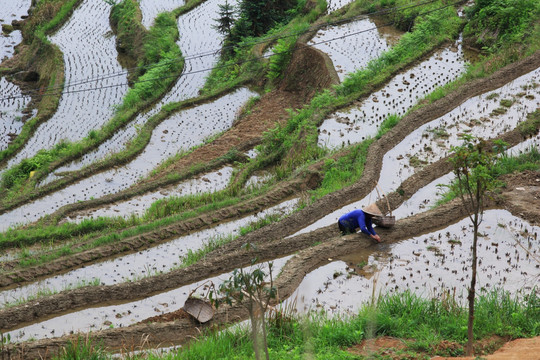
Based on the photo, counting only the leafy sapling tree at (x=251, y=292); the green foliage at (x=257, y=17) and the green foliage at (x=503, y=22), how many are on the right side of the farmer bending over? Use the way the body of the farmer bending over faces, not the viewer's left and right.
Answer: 1

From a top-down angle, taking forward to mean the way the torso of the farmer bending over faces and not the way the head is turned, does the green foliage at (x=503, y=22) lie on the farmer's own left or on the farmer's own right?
on the farmer's own left

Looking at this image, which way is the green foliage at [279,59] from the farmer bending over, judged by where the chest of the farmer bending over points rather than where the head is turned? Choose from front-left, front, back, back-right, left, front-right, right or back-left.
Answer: left

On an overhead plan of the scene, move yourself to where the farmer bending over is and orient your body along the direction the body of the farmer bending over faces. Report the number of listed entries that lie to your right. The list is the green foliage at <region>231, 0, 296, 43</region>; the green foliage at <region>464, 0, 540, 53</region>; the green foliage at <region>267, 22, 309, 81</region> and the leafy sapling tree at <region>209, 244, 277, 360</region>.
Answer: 1

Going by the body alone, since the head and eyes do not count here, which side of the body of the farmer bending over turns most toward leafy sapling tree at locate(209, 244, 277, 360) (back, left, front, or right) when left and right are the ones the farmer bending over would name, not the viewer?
right

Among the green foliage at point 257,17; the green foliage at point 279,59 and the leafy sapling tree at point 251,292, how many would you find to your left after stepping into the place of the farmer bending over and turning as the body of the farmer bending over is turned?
2

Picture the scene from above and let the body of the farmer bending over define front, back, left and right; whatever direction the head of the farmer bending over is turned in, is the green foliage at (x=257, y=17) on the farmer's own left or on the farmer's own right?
on the farmer's own left

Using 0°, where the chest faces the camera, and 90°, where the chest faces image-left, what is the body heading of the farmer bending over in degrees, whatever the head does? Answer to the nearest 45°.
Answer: approximately 270°
